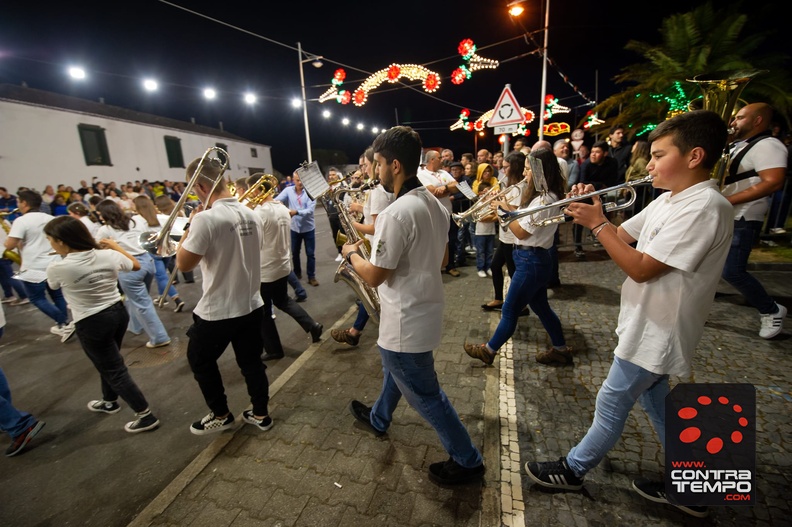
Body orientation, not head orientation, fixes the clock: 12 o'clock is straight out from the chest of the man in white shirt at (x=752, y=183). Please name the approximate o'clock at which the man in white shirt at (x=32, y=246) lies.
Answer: the man in white shirt at (x=32, y=246) is roughly at 11 o'clock from the man in white shirt at (x=752, y=183).

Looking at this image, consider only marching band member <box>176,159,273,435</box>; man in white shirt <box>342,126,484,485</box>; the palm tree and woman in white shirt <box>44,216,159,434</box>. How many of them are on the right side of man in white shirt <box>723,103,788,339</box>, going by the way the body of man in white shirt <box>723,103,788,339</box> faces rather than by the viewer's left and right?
1

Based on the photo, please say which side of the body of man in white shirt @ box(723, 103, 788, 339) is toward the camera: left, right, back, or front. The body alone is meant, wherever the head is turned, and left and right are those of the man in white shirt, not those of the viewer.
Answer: left

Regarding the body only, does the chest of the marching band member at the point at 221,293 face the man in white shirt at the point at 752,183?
no

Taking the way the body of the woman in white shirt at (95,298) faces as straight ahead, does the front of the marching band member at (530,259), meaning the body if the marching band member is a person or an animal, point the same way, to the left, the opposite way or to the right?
the same way

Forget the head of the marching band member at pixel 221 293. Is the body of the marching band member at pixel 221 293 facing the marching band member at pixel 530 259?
no

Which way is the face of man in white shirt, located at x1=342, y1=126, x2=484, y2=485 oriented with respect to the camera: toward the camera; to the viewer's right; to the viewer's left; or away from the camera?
to the viewer's left

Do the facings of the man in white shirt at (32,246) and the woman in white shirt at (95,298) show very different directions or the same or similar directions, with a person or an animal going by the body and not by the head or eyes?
same or similar directions

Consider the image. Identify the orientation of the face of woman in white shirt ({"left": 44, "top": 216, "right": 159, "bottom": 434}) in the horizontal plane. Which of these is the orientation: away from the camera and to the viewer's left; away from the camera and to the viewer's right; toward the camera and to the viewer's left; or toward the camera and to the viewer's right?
away from the camera and to the viewer's left

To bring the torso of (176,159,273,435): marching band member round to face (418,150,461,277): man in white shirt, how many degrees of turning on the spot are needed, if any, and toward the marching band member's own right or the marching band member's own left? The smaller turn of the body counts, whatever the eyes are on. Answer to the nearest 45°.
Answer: approximately 90° to the marching band member's own right

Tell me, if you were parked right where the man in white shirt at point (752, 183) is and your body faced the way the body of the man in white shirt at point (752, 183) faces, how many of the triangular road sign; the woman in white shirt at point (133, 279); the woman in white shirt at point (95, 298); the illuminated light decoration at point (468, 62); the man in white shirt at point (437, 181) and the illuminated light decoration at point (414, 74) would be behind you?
0

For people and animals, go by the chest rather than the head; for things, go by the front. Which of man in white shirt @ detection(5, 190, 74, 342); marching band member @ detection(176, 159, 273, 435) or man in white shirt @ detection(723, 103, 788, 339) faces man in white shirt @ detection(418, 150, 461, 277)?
man in white shirt @ detection(723, 103, 788, 339)

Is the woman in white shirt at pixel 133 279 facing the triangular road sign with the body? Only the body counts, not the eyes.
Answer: no

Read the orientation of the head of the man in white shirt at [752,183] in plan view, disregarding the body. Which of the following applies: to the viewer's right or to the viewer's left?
to the viewer's left
